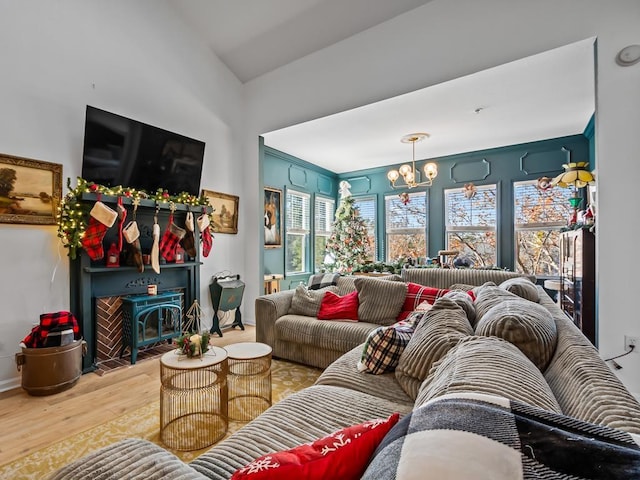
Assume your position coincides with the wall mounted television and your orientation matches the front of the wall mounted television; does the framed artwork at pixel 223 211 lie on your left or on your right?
on your left

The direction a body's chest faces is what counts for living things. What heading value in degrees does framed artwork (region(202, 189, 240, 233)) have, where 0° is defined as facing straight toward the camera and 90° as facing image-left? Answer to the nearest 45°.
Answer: approximately 315°

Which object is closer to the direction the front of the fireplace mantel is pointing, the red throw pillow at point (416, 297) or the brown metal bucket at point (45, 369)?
the red throw pillow

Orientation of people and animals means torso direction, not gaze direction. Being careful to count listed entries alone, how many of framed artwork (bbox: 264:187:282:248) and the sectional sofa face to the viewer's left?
1

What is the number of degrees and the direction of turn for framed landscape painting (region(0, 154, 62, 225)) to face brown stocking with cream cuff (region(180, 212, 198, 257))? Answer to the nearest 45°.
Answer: approximately 45° to its left

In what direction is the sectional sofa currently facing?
to the viewer's left

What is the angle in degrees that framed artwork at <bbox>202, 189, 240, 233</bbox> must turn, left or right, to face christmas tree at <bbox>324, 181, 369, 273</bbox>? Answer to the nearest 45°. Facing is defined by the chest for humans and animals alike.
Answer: approximately 90° to its left

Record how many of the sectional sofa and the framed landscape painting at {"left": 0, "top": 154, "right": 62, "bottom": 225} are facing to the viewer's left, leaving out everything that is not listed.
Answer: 1
